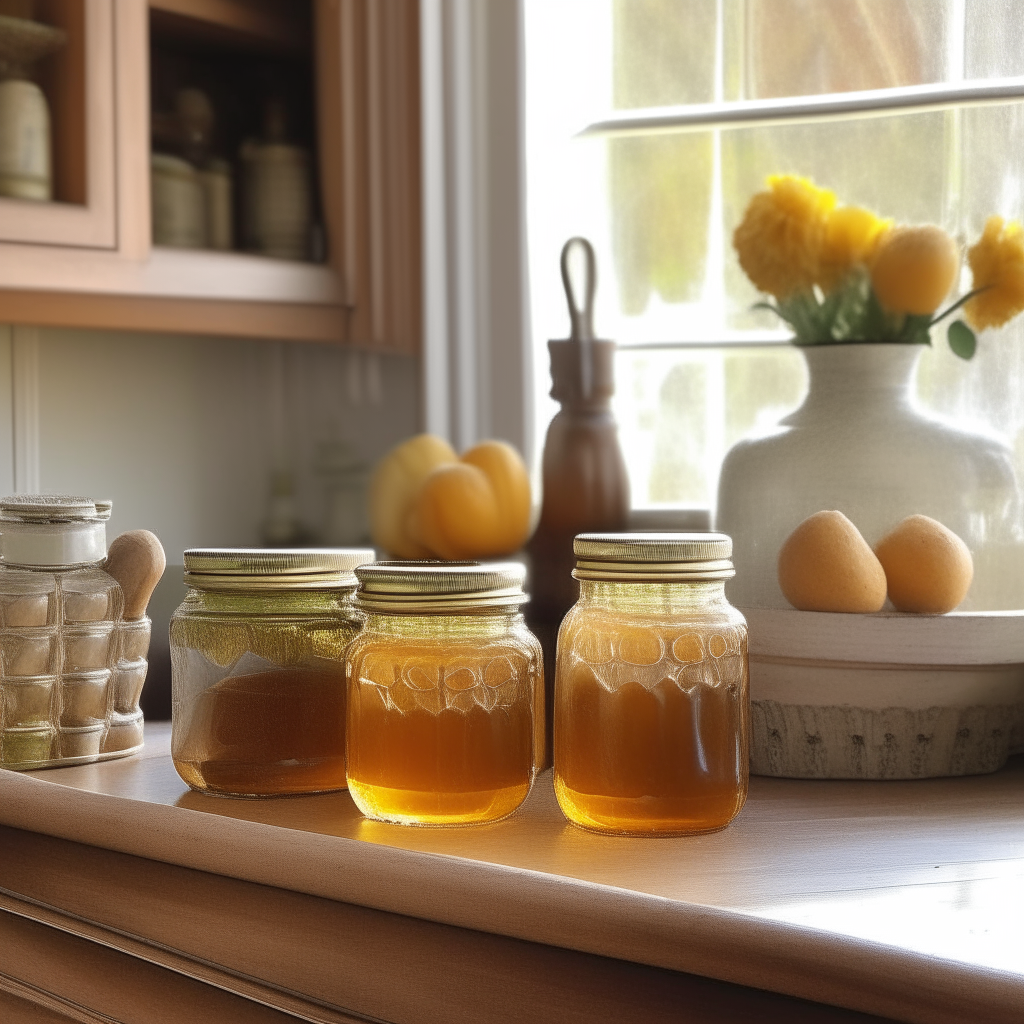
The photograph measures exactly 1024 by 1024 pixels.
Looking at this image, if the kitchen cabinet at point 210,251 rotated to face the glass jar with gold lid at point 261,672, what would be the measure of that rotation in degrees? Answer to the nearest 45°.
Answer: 0° — it already faces it

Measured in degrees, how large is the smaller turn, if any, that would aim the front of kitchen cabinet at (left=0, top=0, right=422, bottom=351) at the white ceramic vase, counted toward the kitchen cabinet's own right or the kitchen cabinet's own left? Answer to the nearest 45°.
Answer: approximately 45° to the kitchen cabinet's own left

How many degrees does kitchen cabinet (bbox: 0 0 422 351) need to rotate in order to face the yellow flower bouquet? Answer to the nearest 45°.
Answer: approximately 45° to its left

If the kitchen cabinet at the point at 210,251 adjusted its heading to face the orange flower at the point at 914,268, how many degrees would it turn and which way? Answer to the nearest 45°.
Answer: approximately 45° to its left

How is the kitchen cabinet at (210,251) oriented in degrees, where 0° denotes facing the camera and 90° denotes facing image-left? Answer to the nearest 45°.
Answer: approximately 0°

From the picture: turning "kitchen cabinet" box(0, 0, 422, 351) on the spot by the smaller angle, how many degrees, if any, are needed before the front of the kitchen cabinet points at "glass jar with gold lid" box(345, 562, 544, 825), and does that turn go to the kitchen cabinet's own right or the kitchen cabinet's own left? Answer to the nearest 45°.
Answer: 0° — it already faces it

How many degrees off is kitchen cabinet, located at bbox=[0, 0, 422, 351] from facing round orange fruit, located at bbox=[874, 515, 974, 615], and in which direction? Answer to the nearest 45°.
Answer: approximately 45° to its left
